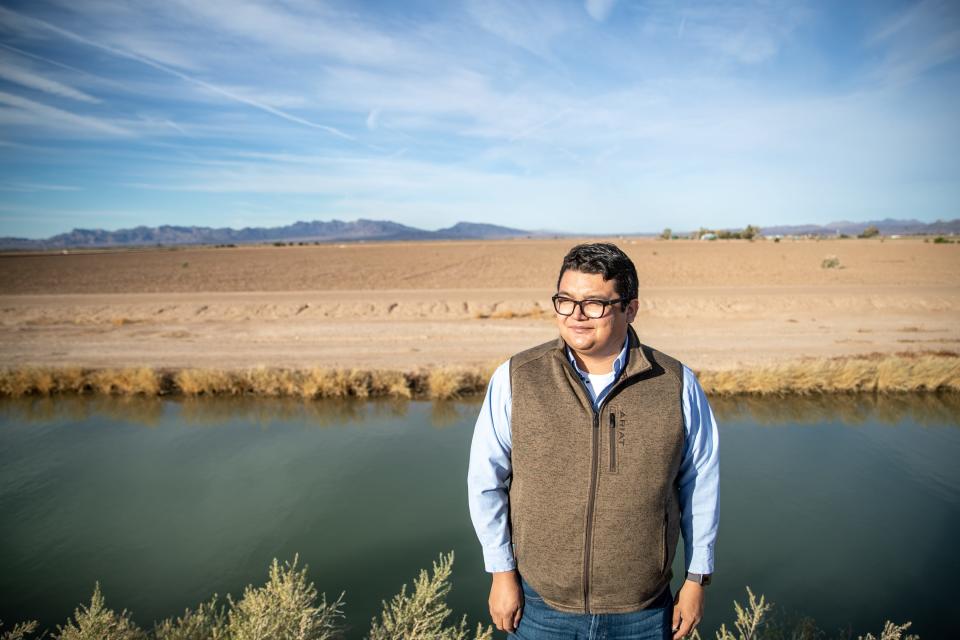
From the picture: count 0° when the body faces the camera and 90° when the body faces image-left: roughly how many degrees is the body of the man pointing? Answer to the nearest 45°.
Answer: approximately 0°

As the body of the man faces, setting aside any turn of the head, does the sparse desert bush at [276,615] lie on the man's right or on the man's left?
on the man's right

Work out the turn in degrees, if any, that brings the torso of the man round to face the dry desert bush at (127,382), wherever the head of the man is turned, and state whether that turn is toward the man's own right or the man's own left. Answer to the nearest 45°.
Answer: approximately 135° to the man's own right

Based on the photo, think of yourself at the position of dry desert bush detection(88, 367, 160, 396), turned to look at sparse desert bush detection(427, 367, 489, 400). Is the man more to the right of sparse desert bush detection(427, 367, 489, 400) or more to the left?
right

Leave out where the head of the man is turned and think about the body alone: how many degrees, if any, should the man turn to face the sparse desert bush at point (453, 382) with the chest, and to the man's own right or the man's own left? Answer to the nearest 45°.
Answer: approximately 180°
